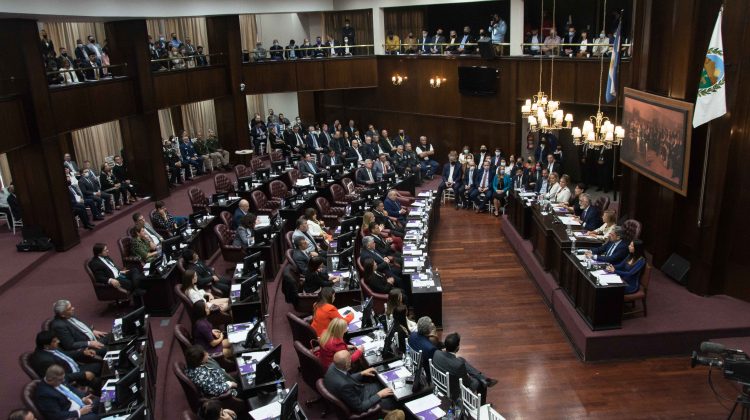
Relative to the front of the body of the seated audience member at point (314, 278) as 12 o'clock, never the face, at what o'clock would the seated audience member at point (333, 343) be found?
the seated audience member at point (333, 343) is roughly at 3 o'clock from the seated audience member at point (314, 278).

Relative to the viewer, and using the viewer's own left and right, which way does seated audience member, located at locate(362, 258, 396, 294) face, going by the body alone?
facing to the right of the viewer

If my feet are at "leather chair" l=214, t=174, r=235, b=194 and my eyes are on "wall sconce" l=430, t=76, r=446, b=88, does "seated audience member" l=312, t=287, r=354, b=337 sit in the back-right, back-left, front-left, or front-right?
back-right

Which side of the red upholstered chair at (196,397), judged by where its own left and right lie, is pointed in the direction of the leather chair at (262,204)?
left

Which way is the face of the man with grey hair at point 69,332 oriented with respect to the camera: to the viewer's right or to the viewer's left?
to the viewer's right

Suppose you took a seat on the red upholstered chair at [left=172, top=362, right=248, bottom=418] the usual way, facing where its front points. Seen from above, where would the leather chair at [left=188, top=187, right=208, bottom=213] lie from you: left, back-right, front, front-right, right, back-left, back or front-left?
left

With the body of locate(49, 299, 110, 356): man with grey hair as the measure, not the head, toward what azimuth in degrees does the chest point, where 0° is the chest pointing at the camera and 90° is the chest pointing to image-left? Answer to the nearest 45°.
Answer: approximately 270°

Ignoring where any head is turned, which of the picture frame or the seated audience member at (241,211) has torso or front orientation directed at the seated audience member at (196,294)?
the picture frame

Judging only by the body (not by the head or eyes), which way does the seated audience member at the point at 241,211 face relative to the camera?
to the viewer's right

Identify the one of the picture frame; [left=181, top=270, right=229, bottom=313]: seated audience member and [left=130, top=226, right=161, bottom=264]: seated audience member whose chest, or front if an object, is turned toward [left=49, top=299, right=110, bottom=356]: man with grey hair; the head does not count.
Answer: the picture frame

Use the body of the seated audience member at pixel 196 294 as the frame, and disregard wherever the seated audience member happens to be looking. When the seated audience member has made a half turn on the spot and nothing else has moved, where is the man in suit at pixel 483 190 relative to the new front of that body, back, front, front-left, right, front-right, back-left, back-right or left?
back-right

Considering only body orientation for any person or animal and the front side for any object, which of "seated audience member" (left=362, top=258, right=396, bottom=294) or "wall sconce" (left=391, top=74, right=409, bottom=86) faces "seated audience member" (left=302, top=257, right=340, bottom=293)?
the wall sconce

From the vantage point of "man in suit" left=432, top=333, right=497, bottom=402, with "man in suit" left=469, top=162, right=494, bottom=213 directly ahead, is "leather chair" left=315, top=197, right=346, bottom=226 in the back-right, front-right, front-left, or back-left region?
front-left

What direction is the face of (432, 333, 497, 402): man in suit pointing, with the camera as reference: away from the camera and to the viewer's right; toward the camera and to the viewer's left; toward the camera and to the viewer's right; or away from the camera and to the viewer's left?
away from the camera and to the viewer's right

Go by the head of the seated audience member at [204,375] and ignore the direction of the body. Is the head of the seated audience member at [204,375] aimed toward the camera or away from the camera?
away from the camera

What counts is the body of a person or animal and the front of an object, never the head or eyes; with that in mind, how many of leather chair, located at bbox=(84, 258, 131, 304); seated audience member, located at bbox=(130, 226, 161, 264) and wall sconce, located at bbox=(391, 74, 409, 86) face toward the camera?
1

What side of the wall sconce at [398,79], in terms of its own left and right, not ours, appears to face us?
front

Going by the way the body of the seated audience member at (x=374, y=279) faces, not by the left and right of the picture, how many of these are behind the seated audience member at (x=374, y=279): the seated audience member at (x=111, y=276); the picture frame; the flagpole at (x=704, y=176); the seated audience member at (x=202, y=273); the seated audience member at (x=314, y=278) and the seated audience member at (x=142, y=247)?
4

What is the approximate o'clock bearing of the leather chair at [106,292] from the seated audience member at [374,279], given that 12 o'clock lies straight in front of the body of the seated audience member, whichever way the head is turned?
The leather chair is roughly at 6 o'clock from the seated audience member.

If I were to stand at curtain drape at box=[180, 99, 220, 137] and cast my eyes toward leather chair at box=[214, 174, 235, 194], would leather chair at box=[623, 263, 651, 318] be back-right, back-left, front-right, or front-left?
front-left
